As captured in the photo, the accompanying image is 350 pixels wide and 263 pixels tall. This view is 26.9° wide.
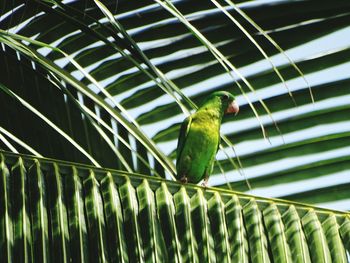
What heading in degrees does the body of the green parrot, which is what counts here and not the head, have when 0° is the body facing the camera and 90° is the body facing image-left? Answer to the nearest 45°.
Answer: approximately 315°
